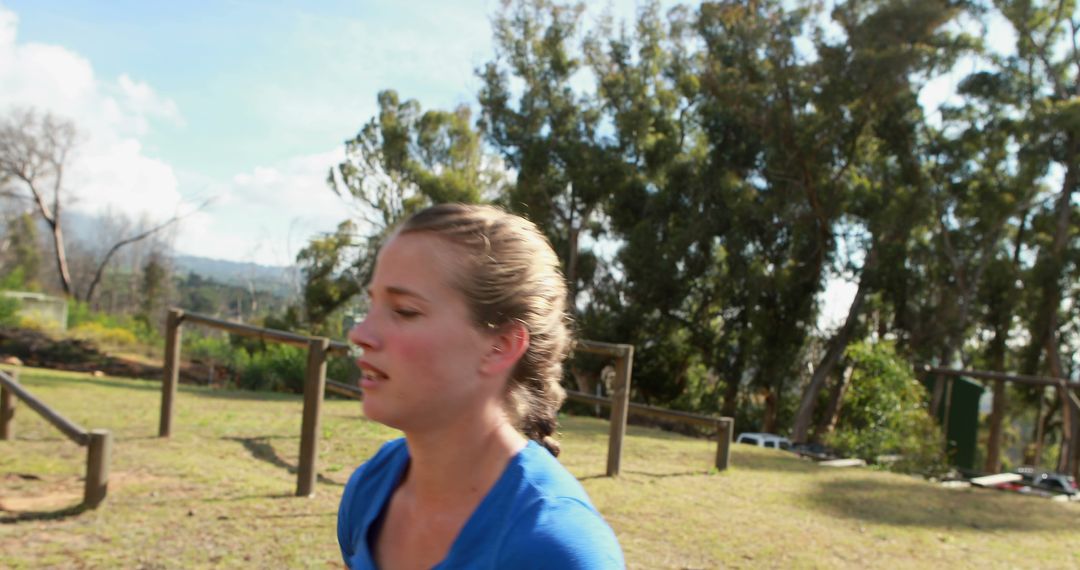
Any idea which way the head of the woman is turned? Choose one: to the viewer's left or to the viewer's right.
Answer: to the viewer's left

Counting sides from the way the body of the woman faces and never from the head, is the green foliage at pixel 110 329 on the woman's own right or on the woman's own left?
on the woman's own right

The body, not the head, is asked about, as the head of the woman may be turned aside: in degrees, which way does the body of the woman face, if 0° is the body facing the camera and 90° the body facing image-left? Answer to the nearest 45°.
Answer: approximately 45°

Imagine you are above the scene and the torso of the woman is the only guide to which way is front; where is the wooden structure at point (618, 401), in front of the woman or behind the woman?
behind

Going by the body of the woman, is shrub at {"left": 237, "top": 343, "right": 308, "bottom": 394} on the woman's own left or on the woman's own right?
on the woman's own right

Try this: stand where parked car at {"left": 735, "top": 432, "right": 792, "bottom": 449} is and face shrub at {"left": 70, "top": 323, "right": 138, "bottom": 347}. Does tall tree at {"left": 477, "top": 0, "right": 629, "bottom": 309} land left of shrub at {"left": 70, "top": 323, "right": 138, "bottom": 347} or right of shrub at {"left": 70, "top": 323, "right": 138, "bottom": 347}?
right
